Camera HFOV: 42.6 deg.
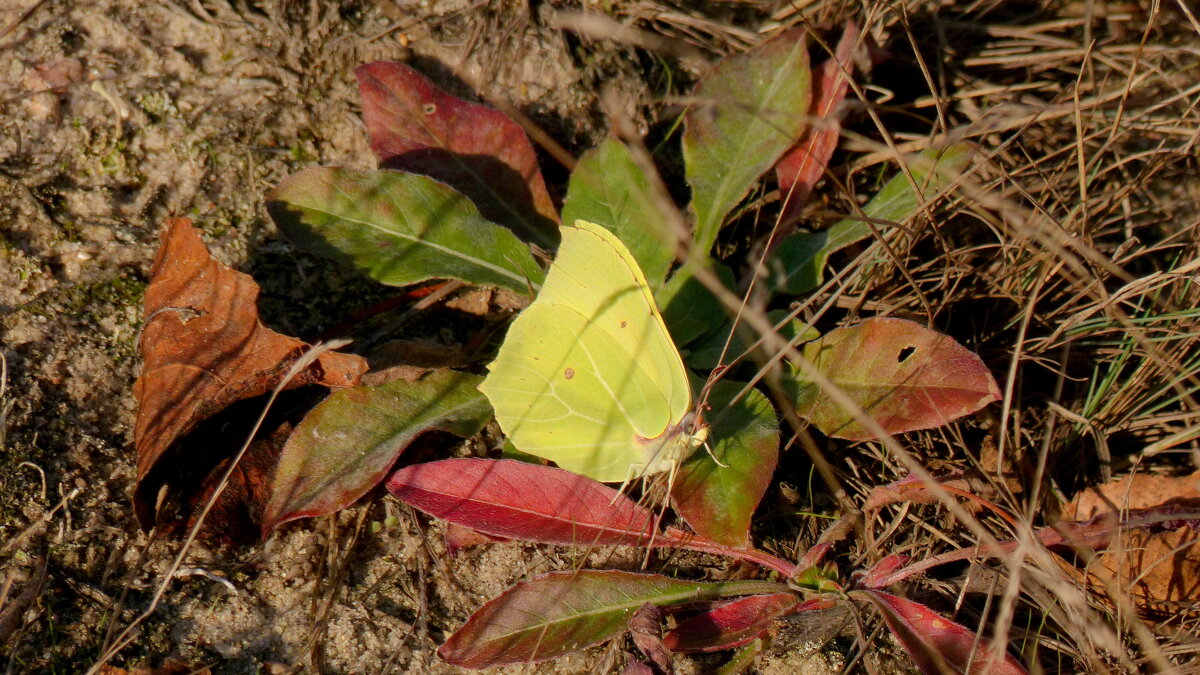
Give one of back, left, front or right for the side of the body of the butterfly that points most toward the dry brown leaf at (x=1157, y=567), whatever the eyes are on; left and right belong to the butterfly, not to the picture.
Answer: front

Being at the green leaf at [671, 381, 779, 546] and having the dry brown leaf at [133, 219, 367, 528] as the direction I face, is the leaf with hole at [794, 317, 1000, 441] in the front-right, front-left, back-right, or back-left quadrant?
back-right

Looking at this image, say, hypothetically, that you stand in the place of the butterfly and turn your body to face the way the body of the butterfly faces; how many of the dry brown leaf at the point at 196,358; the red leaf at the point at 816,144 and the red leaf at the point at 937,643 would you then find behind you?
1

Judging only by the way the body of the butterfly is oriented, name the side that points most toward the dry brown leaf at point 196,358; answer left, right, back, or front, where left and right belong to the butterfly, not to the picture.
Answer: back

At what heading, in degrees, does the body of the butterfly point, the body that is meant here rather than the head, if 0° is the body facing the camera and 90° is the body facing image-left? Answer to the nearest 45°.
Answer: approximately 270°

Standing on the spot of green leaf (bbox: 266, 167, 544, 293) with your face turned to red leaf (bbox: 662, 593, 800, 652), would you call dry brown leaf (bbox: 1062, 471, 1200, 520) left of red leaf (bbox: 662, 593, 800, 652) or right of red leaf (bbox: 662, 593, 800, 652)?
left

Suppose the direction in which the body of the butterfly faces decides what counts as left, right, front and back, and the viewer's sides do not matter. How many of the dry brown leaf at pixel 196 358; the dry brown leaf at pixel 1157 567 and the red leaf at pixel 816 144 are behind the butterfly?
1

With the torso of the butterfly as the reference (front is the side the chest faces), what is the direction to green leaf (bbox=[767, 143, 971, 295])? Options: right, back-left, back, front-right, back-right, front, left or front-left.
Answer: front-left

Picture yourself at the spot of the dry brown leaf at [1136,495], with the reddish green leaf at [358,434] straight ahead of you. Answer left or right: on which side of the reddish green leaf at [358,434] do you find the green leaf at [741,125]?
right
